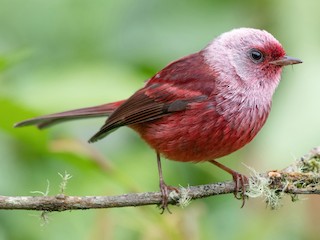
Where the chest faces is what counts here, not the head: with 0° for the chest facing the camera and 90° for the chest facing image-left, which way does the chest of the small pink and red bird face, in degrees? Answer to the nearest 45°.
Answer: approximately 270°
